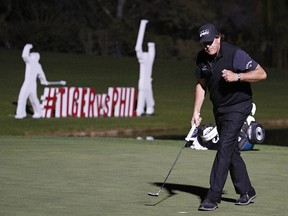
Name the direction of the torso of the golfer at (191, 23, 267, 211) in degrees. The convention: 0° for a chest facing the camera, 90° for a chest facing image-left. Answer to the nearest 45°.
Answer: approximately 45°

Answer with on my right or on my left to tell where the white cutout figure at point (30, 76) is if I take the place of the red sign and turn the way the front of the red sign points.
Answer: on my right

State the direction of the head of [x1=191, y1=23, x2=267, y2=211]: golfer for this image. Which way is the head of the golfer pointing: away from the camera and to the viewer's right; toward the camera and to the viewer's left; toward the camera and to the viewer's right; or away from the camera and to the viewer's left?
toward the camera and to the viewer's left

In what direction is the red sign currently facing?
toward the camera

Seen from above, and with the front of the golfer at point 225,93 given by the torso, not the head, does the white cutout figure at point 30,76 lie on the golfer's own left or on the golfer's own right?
on the golfer's own right

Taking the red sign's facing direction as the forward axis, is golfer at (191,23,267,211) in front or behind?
in front

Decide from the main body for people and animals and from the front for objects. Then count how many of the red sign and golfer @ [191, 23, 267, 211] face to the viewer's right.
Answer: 0

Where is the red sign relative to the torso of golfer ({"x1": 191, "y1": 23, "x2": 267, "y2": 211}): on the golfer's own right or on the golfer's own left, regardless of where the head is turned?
on the golfer's own right
